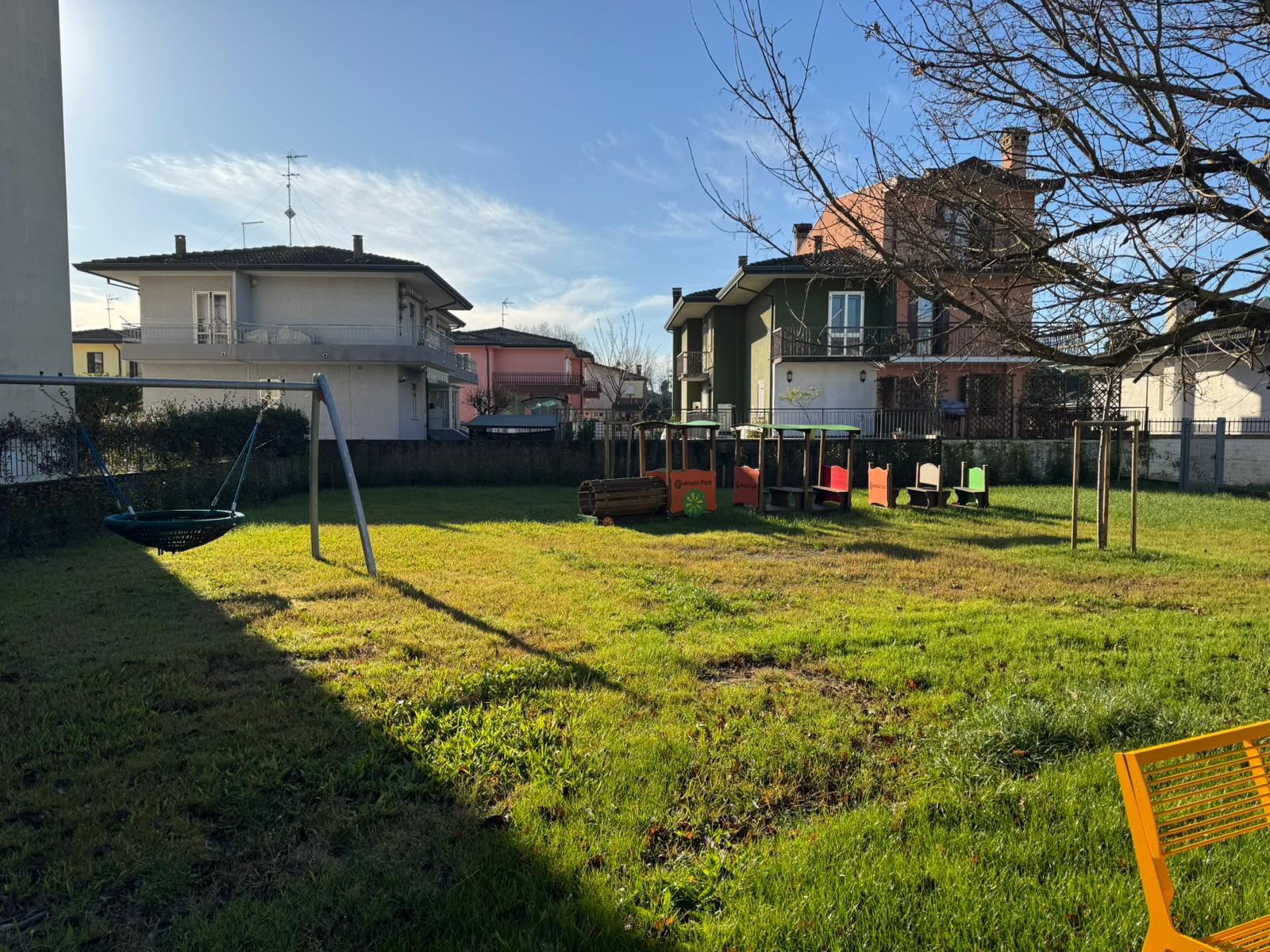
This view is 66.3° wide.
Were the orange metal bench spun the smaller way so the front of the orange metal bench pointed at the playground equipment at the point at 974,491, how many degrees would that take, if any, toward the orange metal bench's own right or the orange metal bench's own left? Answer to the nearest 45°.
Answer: approximately 135° to the orange metal bench's own left

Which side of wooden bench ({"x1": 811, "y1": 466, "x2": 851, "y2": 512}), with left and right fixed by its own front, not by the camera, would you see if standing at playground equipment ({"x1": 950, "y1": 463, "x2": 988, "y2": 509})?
back

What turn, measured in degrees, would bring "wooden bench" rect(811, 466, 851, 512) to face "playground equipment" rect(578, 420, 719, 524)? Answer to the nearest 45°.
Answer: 0° — it already faces it

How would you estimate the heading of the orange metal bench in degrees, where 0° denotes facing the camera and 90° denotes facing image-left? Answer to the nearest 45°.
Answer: approximately 315°

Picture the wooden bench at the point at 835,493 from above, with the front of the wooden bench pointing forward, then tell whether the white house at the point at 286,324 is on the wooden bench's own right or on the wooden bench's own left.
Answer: on the wooden bench's own right
